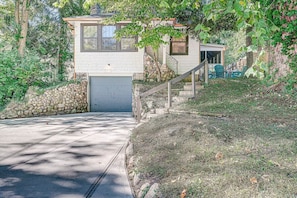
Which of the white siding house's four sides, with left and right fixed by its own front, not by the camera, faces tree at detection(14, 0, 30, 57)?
right

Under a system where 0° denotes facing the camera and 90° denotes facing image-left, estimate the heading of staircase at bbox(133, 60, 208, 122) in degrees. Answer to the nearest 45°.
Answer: approximately 45°

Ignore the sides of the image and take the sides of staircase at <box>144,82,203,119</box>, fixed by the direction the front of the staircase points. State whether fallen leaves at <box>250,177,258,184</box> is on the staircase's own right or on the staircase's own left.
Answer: on the staircase's own left

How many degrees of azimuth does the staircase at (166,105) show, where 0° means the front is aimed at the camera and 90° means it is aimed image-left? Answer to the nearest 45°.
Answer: approximately 45°

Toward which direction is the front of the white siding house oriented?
toward the camera

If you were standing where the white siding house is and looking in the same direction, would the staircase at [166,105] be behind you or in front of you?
in front

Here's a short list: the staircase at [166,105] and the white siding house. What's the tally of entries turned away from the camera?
0

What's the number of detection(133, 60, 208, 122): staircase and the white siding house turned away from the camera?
0

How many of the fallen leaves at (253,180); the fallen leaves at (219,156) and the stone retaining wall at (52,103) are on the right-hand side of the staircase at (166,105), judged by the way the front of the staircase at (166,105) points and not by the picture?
1

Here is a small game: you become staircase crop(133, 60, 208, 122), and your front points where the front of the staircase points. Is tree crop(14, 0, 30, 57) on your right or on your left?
on your right
